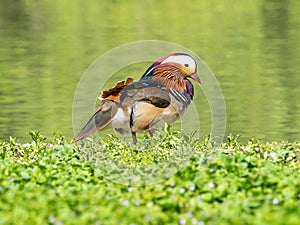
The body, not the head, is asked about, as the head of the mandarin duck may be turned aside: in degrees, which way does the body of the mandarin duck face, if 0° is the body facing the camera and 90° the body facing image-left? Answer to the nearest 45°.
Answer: approximately 270°
